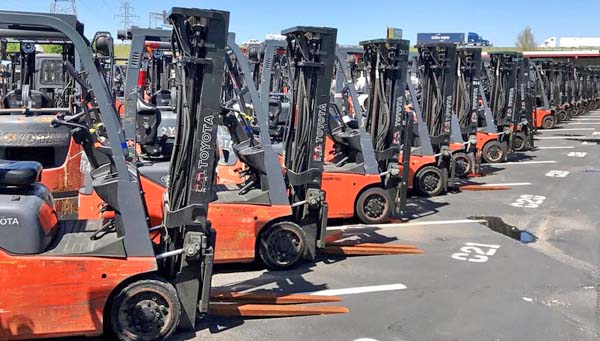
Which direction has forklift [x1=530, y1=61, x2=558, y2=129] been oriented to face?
to the viewer's right

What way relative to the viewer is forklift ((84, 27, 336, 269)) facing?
to the viewer's right

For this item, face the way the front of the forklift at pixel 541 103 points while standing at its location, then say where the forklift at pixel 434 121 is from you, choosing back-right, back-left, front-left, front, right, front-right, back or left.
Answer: right

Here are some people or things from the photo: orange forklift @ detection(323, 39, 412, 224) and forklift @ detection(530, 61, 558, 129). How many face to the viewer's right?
2

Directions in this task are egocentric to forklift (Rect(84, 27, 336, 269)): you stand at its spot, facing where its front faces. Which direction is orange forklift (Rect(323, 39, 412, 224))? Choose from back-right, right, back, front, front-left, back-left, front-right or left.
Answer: front-left

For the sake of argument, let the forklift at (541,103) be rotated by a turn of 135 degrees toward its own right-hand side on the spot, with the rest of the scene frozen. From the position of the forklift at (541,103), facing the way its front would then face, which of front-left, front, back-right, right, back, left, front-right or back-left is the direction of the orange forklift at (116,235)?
front-left

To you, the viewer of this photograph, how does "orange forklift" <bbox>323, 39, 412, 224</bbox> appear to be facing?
facing to the right of the viewer

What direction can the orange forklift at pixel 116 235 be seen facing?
to the viewer's right

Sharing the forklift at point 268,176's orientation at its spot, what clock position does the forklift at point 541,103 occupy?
the forklift at point 541,103 is roughly at 10 o'clock from the forklift at point 268,176.

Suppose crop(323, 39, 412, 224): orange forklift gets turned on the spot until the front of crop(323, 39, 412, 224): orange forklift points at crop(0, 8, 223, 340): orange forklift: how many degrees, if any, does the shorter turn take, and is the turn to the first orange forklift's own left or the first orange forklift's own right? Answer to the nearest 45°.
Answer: approximately 90° to the first orange forklift's own right
